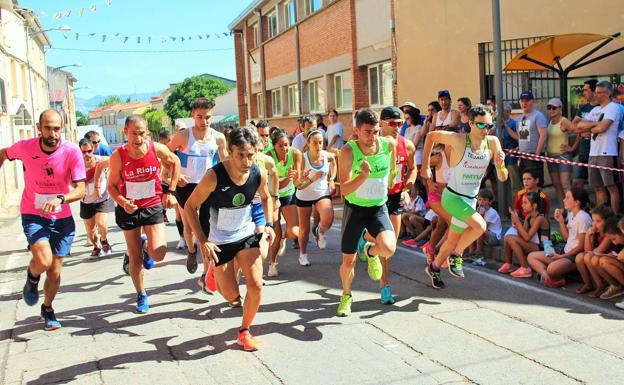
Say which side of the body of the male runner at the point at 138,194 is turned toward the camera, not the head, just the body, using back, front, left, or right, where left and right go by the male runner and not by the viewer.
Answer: front

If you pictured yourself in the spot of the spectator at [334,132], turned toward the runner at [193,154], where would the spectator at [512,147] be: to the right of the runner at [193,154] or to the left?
left

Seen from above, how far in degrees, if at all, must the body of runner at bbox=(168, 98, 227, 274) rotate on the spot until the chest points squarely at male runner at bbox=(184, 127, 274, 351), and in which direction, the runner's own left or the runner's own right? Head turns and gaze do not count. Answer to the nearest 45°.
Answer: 0° — they already face them

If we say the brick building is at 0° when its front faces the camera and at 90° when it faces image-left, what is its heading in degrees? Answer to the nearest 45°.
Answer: approximately 45°

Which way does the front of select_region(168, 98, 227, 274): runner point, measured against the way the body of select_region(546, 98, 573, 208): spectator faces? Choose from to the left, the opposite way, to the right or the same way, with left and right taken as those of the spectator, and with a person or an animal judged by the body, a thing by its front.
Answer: to the left

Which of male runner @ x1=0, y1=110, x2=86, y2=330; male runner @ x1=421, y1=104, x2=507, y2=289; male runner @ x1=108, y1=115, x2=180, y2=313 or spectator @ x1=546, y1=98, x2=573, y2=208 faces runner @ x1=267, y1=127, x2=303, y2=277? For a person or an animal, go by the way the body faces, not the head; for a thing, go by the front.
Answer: the spectator

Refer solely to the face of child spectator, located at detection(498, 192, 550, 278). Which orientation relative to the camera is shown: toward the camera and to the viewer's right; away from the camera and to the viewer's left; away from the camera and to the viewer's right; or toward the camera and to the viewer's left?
toward the camera and to the viewer's left

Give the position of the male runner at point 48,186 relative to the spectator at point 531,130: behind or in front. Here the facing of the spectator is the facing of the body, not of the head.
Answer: in front

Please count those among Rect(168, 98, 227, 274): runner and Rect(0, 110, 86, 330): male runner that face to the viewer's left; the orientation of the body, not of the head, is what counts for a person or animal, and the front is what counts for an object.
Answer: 0

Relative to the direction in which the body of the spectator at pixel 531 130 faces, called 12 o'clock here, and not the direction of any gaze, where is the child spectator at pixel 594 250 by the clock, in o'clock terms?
The child spectator is roughly at 10 o'clock from the spectator.

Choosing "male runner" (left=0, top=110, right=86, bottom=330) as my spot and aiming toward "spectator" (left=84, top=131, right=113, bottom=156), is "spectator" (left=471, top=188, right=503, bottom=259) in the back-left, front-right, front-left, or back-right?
front-right

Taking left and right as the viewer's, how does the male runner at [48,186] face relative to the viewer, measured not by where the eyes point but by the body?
facing the viewer

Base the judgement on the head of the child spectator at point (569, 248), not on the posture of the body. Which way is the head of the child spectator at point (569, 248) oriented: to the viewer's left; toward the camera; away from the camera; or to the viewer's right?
to the viewer's left

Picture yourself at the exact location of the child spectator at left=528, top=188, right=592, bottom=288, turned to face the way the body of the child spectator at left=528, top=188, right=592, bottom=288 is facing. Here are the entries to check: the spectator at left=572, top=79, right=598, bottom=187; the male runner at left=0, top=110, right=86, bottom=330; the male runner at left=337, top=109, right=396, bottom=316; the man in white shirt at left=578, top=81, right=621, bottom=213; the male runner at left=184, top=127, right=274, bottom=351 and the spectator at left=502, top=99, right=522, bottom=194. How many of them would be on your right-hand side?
3
